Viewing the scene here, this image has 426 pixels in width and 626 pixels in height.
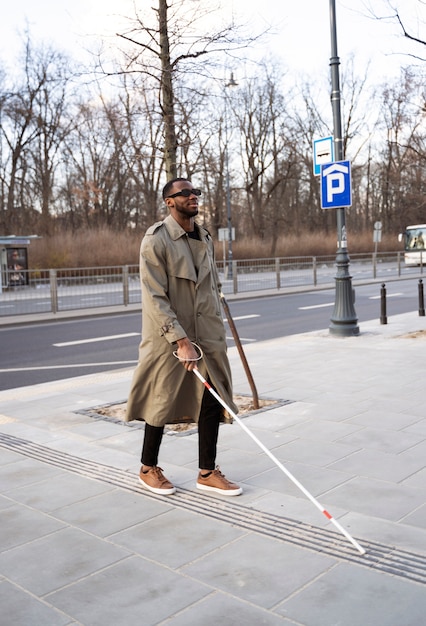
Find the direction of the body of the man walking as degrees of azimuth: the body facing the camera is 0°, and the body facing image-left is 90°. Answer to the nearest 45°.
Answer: approximately 315°

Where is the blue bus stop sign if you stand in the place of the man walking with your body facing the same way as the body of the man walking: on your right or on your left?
on your left

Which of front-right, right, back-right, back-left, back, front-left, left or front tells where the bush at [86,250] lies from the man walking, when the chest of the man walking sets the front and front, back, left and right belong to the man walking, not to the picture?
back-left

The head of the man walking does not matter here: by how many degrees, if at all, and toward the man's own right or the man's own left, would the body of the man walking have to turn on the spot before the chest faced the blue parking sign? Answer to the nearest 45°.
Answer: approximately 135° to the man's own left

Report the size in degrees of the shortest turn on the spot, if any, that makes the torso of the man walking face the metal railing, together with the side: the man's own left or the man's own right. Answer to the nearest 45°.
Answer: approximately 135° to the man's own left

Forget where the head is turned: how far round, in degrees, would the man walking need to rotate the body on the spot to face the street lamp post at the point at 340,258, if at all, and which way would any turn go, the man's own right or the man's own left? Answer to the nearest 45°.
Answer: approximately 135° to the man's own left
